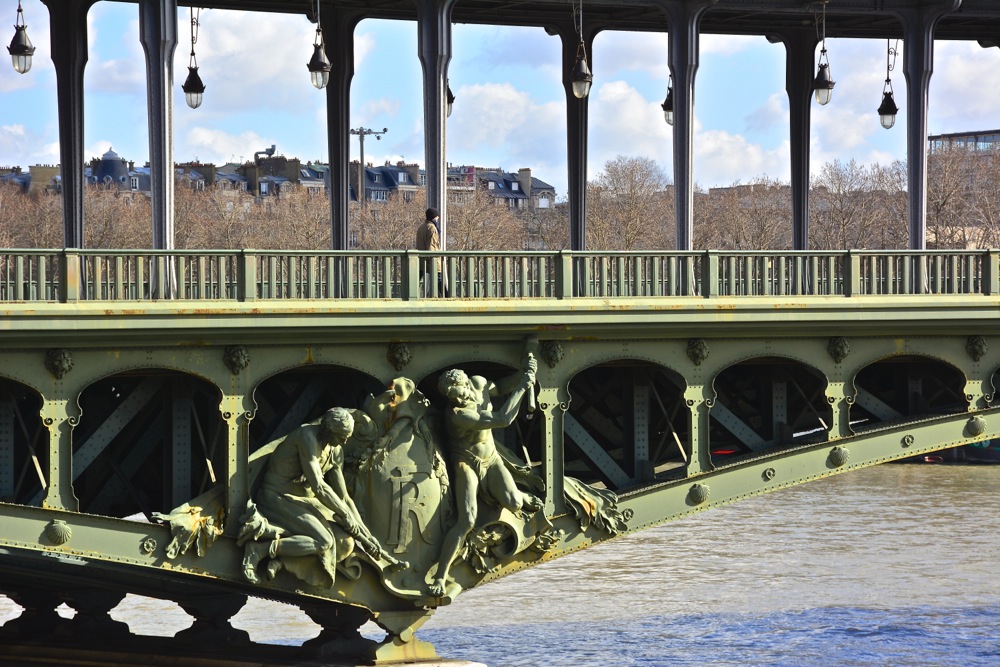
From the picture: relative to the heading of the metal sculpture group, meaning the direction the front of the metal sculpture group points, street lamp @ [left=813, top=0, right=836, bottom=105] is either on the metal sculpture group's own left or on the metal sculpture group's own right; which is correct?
on the metal sculpture group's own left

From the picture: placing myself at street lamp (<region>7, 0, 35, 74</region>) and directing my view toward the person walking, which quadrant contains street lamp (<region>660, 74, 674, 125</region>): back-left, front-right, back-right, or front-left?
front-left

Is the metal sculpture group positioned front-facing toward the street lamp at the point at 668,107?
no

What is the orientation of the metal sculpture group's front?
toward the camera
